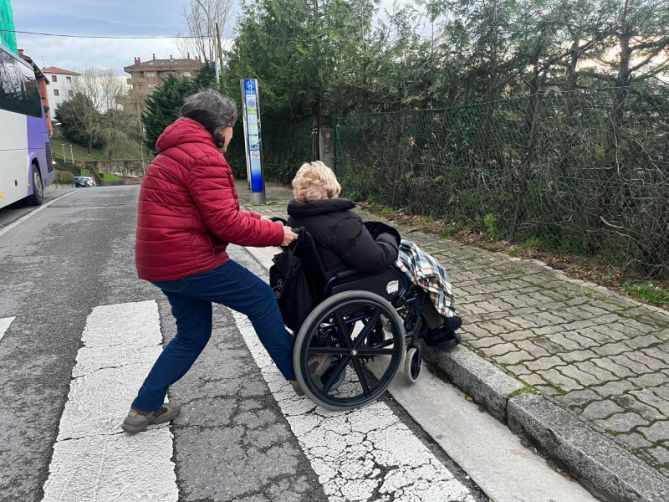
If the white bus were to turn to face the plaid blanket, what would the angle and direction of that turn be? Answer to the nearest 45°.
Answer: approximately 45° to its left

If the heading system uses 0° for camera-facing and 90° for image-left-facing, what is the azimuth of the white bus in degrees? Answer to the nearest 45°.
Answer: approximately 45°

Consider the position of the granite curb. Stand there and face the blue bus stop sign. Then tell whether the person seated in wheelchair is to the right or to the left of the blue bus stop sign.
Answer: left

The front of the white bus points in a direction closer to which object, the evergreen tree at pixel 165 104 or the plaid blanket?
the plaid blanket

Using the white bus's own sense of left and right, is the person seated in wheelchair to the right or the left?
on its left

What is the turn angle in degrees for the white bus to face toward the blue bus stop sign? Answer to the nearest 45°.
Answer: approximately 90° to its left
